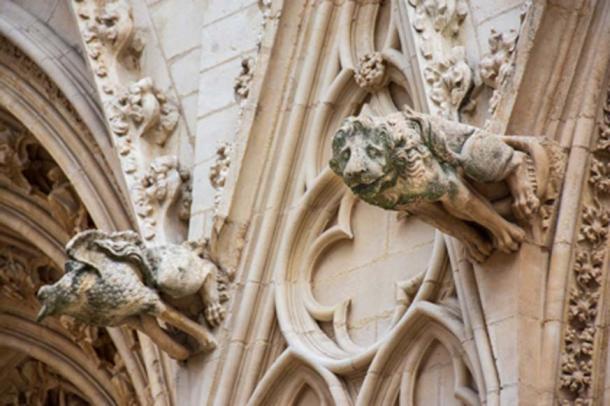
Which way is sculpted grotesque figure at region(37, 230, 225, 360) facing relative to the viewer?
to the viewer's left

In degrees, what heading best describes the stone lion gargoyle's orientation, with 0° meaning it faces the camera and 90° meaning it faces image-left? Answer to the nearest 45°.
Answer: approximately 45°

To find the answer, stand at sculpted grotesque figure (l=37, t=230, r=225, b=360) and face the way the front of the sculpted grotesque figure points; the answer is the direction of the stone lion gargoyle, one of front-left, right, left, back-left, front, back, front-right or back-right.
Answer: back-left

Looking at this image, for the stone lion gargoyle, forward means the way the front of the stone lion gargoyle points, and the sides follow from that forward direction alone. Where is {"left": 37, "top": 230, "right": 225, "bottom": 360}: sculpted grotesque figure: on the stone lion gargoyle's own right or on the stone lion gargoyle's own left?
on the stone lion gargoyle's own right
